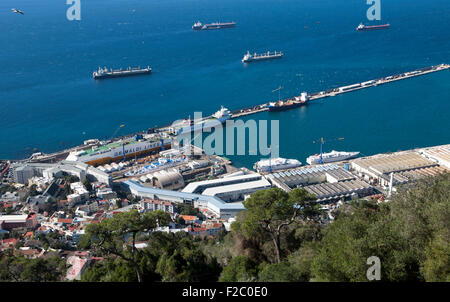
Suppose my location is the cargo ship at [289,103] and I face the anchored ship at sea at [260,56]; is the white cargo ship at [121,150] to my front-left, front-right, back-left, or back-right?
back-left

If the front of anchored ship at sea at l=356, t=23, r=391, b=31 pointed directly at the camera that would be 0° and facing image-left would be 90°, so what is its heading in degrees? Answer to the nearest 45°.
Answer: approximately 270°

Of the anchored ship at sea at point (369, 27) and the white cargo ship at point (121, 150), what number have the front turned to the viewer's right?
1

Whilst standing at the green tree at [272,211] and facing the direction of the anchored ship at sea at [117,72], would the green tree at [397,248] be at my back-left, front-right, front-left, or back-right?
back-right

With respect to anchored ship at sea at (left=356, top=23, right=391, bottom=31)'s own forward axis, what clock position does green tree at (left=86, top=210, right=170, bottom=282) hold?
The green tree is roughly at 3 o'clock from the anchored ship at sea.

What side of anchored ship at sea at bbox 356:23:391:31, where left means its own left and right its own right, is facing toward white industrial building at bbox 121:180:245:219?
right
